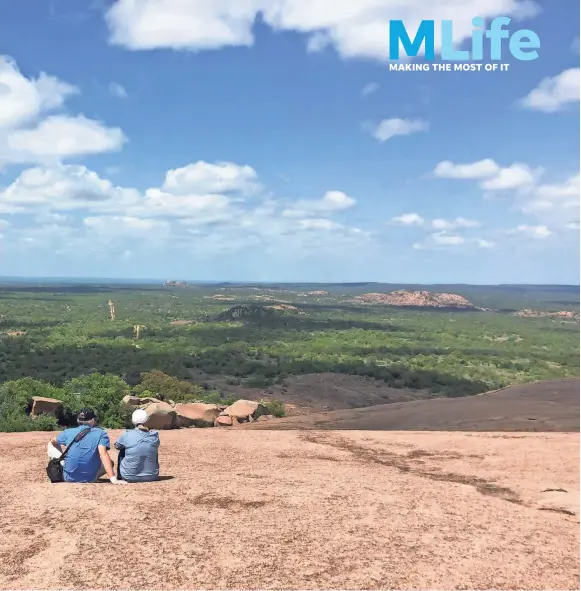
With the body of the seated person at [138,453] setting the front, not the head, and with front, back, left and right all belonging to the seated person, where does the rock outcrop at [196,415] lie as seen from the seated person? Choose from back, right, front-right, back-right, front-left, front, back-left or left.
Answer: front

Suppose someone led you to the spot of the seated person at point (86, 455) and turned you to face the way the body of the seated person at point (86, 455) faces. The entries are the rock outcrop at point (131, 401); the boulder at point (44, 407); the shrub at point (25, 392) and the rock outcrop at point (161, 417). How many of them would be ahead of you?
4

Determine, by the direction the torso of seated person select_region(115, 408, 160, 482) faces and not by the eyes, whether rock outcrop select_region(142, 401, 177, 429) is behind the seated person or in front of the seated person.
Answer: in front

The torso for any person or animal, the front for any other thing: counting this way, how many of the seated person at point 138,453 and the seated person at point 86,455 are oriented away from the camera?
2

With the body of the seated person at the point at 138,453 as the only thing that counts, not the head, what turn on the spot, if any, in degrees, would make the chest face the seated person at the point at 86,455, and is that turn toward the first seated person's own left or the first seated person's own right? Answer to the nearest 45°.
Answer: approximately 90° to the first seated person's own left

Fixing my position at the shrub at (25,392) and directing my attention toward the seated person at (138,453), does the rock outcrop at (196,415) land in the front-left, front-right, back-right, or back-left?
front-left

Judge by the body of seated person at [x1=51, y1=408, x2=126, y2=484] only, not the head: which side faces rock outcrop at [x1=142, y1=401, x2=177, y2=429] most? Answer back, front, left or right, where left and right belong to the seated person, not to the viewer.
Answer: front

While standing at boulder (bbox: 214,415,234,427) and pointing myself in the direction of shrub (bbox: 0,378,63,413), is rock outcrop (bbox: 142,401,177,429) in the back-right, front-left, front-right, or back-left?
front-left

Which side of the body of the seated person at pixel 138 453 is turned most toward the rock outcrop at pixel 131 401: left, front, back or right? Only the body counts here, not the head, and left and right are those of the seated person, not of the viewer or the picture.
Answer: front

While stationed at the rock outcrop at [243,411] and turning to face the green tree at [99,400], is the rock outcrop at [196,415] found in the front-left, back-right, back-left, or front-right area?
front-left

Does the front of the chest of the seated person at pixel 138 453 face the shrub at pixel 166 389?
yes

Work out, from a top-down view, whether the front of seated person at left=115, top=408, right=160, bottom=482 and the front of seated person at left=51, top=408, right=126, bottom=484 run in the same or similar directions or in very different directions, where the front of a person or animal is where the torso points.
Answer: same or similar directions

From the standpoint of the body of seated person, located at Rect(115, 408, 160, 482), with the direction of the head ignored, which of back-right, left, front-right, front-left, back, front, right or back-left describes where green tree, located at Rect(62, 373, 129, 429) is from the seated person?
front

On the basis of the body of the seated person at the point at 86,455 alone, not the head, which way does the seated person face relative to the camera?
away from the camera

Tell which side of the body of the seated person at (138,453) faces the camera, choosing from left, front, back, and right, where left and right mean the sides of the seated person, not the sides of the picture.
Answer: back

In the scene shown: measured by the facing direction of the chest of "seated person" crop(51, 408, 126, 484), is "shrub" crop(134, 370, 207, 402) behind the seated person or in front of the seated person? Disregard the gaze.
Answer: in front
